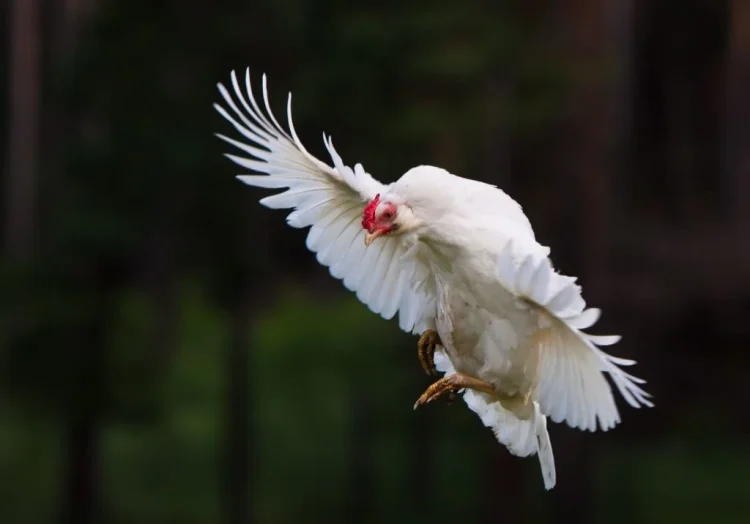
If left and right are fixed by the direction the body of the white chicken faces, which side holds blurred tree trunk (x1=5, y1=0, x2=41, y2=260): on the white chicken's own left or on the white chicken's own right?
on the white chicken's own right

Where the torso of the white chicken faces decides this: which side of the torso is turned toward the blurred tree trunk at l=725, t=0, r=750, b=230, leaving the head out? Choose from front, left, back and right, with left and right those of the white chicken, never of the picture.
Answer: back

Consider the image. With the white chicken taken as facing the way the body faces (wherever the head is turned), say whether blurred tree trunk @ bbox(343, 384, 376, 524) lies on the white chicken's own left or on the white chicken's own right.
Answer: on the white chicken's own right

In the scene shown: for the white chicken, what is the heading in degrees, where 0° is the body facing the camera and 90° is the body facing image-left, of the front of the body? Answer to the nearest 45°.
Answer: approximately 45°

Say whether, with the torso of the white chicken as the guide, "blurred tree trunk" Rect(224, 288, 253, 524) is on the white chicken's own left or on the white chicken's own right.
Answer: on the white chicken's own right

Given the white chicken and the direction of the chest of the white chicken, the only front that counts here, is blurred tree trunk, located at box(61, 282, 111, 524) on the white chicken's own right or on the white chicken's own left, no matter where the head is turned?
on the white chicken's own right

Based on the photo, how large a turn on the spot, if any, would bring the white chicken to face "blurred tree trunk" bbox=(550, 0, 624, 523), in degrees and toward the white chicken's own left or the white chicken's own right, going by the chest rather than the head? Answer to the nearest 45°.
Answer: approximately 135° to the white chicken's own right

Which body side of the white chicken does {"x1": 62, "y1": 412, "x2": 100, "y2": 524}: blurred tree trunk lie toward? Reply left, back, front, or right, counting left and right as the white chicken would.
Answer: right
